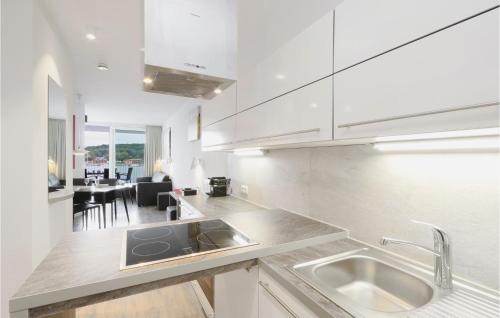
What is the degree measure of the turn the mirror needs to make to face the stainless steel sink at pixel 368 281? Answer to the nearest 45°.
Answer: approximately 90° to its right

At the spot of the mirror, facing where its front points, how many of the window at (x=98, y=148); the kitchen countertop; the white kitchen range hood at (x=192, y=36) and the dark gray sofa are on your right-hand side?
2

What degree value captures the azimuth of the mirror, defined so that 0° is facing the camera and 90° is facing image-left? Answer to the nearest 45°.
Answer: approximately 270°

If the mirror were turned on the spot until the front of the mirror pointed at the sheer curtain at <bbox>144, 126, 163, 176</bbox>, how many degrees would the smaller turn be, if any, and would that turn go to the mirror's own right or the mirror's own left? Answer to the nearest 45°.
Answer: approximately 45° to the mirror's own left

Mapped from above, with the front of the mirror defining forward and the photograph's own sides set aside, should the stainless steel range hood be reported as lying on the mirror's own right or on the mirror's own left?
on the mirror's own right

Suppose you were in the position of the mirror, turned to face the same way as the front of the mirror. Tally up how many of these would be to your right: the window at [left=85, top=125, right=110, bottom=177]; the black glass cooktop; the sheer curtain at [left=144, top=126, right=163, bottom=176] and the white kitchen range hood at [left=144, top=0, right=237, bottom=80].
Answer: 2
